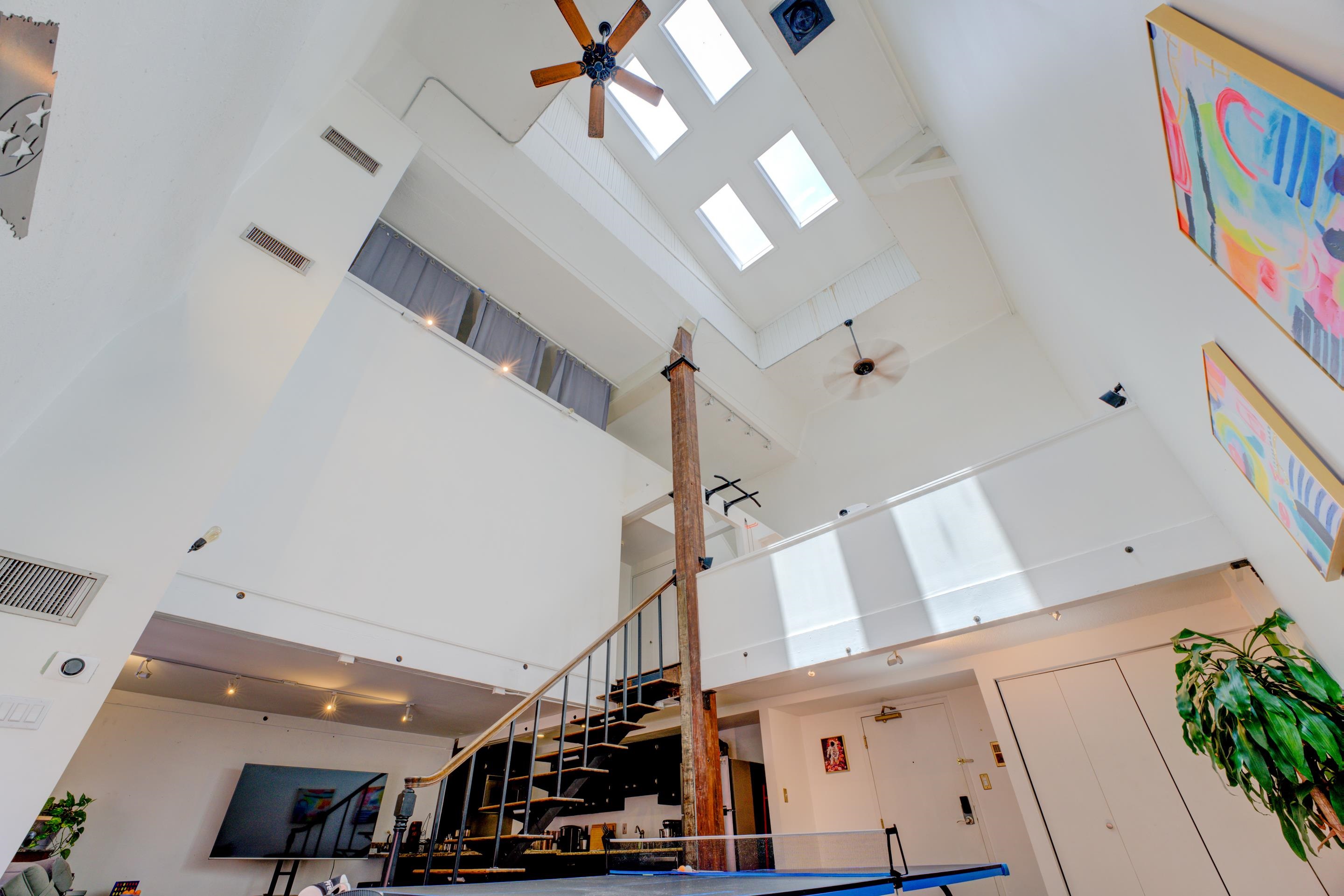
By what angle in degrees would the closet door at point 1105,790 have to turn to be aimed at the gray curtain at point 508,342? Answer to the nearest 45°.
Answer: approximately 45° to its right

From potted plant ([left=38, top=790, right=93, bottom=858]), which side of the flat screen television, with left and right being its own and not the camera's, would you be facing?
right

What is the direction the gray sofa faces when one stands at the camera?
facing the viewer and to the right of the viewer

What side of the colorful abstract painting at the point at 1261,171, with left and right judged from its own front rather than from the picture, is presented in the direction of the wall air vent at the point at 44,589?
front

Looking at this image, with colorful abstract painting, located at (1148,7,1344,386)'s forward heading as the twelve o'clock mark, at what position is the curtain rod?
The curtain rod is roughly at 1 o'clock from the colorful abstract painting.

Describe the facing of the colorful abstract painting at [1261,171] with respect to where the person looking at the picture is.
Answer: facing the viewer and to the left of the viewer

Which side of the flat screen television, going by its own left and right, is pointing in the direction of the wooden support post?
front
